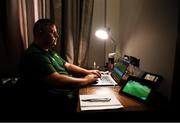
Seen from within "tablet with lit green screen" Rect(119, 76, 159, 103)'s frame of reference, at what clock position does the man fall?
The man is roughly at 1 o'clock from the tablet with lit green screen.

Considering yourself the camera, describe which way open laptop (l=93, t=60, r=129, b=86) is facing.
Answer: facing to the left of the viewer

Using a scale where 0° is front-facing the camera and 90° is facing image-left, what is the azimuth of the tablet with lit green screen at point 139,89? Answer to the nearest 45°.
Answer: approximately 45°

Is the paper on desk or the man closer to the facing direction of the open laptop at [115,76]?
the man

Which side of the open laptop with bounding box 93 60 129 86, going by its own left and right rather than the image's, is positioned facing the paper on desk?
left

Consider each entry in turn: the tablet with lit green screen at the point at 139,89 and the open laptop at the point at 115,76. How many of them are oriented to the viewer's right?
0
